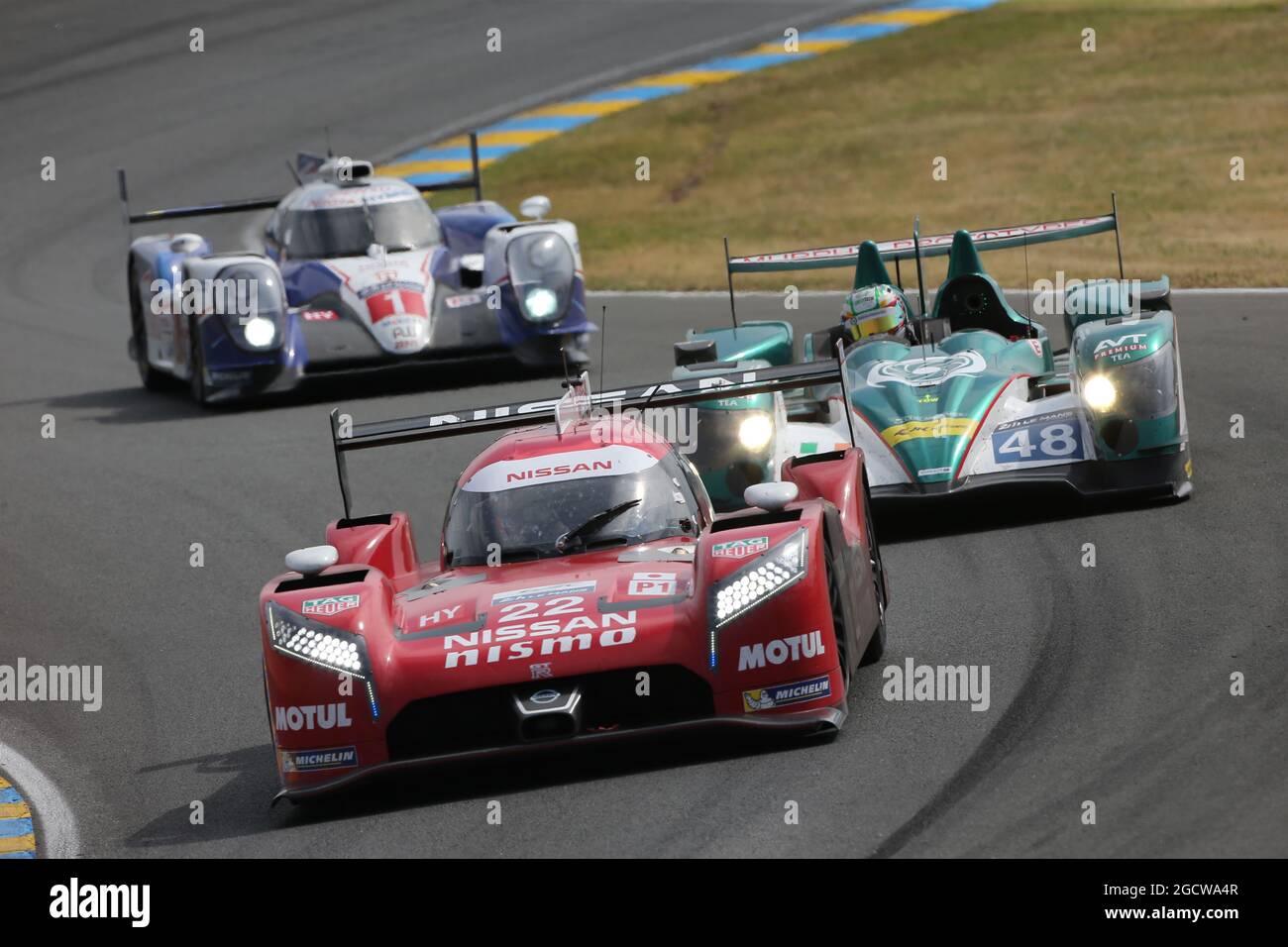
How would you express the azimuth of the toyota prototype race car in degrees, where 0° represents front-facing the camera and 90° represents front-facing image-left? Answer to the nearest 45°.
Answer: approximately 0°

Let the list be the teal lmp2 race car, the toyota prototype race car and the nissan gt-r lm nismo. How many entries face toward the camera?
3

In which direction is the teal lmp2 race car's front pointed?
toward the camera

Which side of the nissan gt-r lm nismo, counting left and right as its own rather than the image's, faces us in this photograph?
front

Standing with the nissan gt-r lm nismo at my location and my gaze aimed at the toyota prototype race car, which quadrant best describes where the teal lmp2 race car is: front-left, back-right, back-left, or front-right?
front-right

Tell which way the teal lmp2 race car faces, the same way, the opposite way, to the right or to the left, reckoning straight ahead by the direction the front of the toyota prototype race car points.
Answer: the same way

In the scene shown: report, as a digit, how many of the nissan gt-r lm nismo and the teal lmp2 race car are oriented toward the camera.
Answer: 2

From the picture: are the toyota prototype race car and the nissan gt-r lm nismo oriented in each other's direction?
no

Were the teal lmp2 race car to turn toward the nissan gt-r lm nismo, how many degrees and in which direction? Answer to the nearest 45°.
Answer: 0° — it already faces it

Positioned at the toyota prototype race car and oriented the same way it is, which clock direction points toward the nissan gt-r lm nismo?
The nissan gt-r lm nismo is roughly at 12 o'clock from the toyota prototype race car.

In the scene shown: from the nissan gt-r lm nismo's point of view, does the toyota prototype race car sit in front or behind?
behind

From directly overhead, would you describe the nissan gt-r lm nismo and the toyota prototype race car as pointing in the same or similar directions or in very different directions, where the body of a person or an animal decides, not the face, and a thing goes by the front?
same or similar directions

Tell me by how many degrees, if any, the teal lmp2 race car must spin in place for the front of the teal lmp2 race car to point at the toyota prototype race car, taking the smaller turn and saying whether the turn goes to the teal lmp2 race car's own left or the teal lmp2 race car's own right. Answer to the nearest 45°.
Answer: approximately 135° to the teal lmp2 race car's own right

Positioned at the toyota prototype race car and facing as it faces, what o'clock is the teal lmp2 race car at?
The teal lmp2 race car is roughly at 11 o'clock from the toyota prototype race car.

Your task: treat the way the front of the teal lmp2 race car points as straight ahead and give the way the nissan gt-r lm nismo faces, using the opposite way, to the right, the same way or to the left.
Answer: the same way

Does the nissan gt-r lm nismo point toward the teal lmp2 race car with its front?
no
